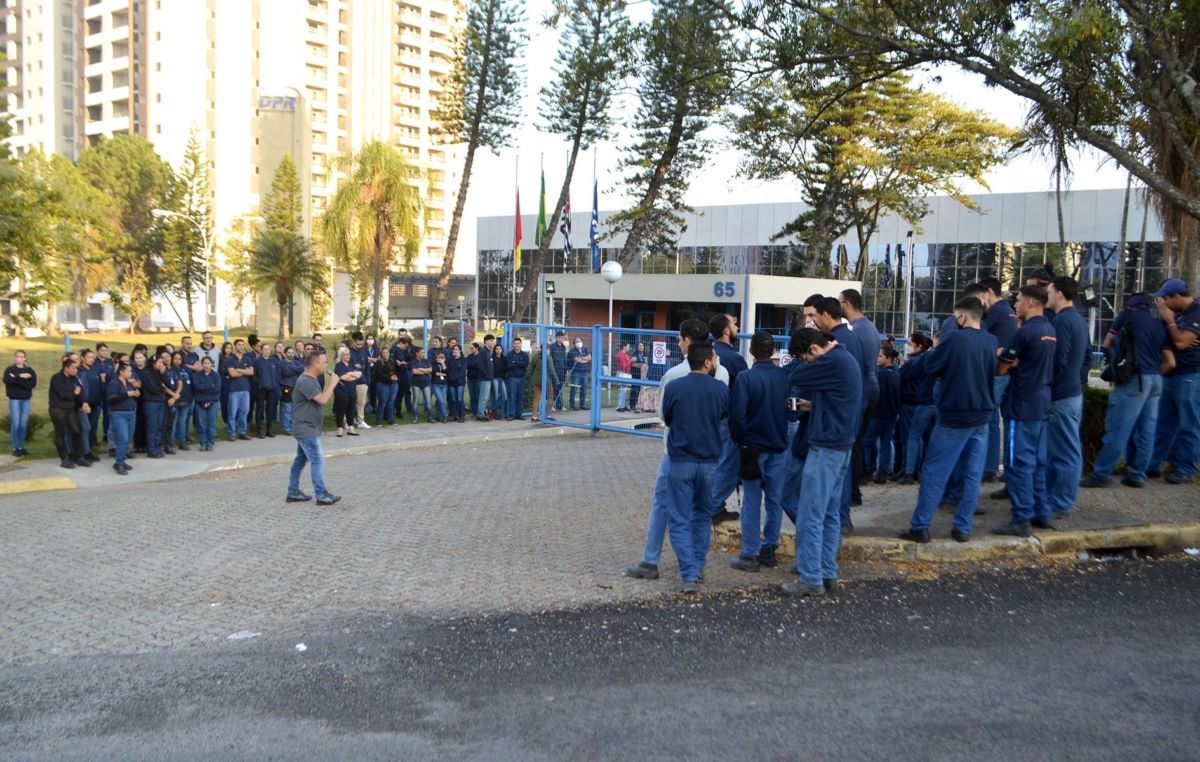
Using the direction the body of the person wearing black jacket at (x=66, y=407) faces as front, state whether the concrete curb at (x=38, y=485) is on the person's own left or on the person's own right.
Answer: on the person's own right

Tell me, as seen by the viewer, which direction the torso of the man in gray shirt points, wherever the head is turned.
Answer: to the viewer's right

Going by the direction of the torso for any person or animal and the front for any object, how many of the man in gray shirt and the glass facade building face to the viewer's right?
1

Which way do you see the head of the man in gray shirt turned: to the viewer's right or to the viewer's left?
to the viewer's right

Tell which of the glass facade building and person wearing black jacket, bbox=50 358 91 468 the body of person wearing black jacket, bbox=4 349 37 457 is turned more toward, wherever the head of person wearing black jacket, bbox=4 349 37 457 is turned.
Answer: the person wearing black jacket

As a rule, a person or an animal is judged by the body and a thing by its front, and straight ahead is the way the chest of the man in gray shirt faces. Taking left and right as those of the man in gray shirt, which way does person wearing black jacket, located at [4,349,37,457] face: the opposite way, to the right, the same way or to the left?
to the right

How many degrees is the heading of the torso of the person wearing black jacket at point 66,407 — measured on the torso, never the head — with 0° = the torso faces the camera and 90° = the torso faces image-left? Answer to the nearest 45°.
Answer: approximately 315°

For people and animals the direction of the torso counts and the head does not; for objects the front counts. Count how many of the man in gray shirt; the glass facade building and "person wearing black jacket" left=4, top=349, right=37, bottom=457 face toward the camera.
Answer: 2

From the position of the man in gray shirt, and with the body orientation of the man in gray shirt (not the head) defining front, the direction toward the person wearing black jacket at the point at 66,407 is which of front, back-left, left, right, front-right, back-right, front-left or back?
back-left

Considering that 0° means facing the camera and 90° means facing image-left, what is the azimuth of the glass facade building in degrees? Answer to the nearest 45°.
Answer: approximately 0°

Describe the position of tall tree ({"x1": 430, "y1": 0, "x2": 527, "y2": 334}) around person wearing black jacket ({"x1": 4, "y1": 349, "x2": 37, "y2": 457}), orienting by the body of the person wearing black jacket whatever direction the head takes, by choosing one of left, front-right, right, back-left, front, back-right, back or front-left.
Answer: back-left

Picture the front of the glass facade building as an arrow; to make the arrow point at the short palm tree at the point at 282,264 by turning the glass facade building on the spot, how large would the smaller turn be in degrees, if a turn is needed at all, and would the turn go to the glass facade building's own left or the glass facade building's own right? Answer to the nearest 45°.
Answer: approximately 90° to the glass facade building's own right

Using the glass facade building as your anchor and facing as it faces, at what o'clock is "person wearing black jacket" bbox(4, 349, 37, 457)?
The person wearing black jacket is roughly at 1 o'clock from the glass facade building.

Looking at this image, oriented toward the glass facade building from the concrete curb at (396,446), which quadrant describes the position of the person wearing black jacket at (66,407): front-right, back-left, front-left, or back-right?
back-left
